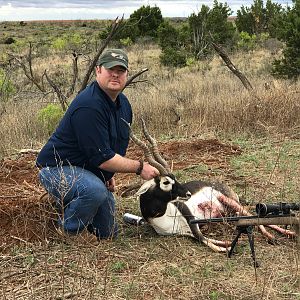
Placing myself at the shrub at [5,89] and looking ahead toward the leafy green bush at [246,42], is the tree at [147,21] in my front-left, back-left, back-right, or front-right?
front-left

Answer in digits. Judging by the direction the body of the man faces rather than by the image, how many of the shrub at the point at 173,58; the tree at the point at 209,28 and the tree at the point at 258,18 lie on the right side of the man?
0

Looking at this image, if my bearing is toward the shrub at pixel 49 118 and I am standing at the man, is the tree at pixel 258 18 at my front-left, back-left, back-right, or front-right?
front-right

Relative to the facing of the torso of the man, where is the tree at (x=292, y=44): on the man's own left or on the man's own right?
on the man's own left

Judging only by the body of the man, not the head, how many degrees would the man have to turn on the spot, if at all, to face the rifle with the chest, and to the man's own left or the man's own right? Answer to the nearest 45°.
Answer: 0° — they already face it

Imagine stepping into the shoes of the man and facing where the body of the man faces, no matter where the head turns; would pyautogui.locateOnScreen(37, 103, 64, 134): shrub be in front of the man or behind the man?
behind

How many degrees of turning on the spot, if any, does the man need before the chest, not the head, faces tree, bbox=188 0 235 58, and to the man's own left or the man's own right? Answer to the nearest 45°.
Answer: approximately 135° to the man's own left

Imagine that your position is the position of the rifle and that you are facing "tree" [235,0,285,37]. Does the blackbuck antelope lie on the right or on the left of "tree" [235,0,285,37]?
left

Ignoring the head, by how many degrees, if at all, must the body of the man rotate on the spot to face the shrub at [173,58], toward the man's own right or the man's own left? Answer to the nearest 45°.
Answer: approximately 135° to the man's own left

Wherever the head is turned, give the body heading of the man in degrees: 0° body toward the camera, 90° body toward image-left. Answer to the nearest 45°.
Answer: approximately 315°

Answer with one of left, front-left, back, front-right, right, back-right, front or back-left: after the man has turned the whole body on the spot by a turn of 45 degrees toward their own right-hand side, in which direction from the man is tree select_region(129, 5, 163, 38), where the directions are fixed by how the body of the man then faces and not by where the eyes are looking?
back

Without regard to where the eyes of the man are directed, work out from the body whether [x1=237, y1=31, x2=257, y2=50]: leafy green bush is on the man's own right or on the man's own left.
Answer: on the man's own left
